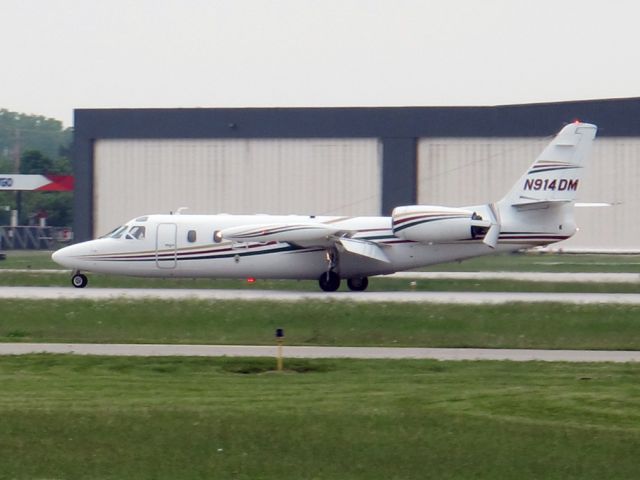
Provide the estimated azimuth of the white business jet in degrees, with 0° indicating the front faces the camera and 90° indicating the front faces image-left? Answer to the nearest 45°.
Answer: approximately 90°
